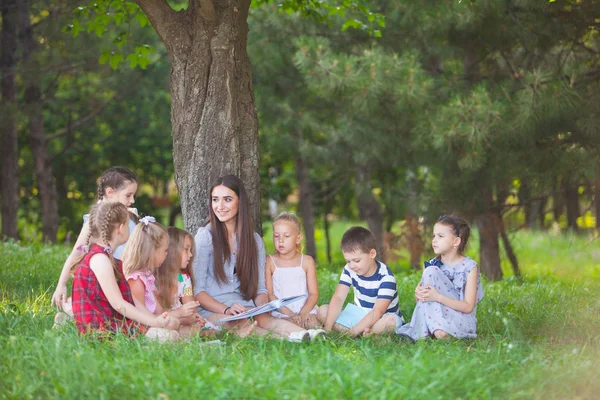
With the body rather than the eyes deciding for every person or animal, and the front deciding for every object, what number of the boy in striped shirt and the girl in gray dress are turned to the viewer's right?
0

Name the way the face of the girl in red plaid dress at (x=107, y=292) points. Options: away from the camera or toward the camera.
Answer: away from the camera

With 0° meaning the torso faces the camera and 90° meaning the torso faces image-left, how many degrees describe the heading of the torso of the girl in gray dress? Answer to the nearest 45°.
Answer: approximately 45°

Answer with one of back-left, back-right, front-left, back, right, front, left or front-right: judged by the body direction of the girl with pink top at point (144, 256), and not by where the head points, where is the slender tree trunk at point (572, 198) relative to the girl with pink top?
front-left

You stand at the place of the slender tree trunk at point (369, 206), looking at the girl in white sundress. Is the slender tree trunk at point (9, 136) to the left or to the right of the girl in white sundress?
right

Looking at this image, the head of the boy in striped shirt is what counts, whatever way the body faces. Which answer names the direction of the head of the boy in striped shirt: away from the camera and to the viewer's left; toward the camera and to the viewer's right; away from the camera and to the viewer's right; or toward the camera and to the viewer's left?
toward the camera and to the viewer's left

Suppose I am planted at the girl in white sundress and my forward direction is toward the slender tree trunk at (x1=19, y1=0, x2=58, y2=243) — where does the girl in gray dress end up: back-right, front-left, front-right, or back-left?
back-right

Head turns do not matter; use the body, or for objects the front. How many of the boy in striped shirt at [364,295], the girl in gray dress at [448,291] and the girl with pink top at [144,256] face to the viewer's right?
1

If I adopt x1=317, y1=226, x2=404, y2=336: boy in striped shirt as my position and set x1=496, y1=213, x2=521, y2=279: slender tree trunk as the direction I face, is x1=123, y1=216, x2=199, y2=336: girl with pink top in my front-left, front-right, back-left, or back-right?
back-left

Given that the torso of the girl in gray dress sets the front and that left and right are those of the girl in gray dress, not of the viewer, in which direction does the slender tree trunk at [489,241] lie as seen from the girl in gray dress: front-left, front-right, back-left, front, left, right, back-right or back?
back-right

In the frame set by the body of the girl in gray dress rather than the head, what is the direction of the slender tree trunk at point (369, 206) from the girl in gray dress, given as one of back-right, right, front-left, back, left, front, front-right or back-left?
back-right

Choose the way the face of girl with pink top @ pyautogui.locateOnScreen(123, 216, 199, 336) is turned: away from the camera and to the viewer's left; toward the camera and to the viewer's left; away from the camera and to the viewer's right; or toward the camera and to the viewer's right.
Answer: away from the camera and to the viewer's right

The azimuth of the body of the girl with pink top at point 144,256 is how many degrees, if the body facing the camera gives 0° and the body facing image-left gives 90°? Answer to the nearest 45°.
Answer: approximately 270°

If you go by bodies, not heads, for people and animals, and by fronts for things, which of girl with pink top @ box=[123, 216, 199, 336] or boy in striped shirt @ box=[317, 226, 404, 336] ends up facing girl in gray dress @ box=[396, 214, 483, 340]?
the girl with pink top

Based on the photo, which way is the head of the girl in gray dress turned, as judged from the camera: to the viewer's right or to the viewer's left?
to the viewer's left
